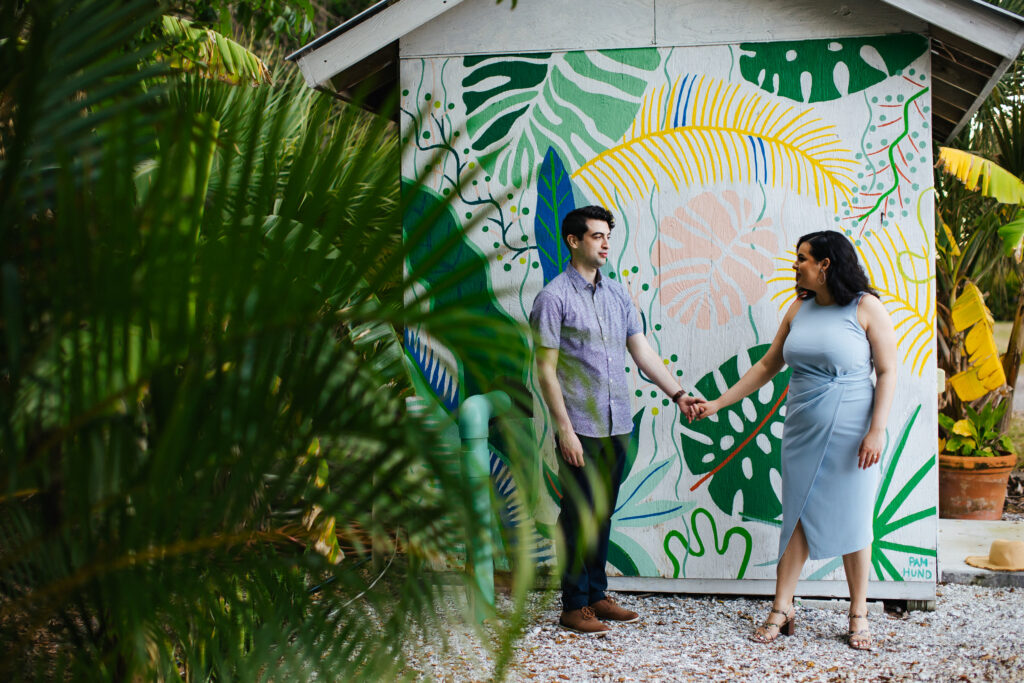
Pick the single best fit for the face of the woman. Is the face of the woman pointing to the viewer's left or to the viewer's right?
to the viewer's left

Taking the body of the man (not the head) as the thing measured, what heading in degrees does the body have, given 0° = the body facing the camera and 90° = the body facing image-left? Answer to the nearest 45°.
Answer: approximately 315°

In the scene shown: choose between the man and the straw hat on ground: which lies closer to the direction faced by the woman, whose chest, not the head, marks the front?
the man

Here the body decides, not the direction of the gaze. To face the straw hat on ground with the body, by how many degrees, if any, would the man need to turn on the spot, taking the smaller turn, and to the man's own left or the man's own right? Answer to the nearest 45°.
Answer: approximately 90° to the man's own left

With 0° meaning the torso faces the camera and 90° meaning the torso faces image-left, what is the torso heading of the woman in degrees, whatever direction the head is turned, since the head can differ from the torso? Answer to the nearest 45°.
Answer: approximately 45°

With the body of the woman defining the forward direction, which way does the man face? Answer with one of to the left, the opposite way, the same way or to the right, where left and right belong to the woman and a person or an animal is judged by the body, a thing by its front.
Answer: to the left
